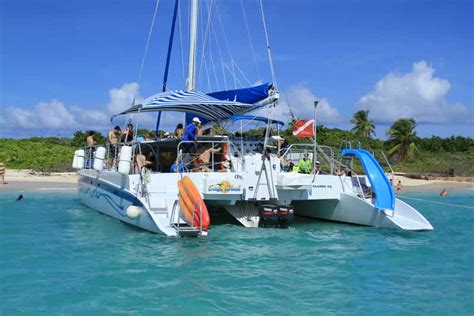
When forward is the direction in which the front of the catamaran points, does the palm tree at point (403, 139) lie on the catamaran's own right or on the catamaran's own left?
on the catamaran's own right

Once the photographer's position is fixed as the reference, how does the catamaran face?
facing away from the viewer and to the left of the viewer
